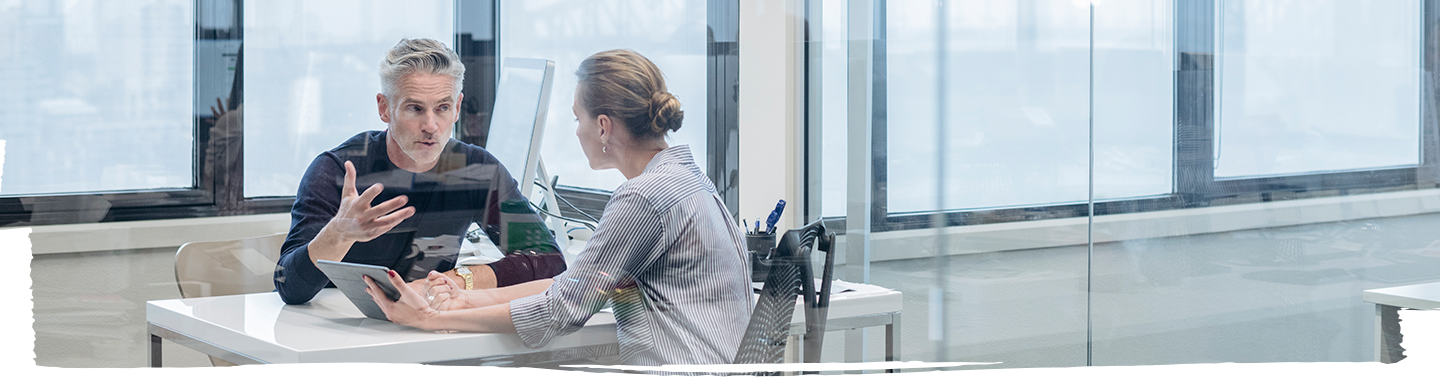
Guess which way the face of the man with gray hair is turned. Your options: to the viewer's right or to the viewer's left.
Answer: to the viewer's right

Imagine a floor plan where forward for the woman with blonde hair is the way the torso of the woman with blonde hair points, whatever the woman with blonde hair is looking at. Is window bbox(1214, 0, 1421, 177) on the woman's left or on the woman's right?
on the woman's right

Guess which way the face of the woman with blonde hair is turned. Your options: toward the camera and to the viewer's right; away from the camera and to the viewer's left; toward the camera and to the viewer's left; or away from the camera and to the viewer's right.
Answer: away from the camera and to the viewer's left

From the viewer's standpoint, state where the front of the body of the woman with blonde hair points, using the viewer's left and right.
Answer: facing away from the viewer and to the left of the viewer

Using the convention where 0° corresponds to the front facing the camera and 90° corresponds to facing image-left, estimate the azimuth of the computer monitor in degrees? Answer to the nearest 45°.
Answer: approximately 45°

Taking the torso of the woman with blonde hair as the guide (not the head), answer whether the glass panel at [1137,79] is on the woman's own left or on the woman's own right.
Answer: on the woman's own right

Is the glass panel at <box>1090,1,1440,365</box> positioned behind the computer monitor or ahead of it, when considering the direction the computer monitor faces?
behind

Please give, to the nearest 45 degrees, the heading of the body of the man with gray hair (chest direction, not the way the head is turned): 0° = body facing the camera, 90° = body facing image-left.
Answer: approximately 0°

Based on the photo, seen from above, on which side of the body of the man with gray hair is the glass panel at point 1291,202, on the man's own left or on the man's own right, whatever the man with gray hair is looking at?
on the man's own left
